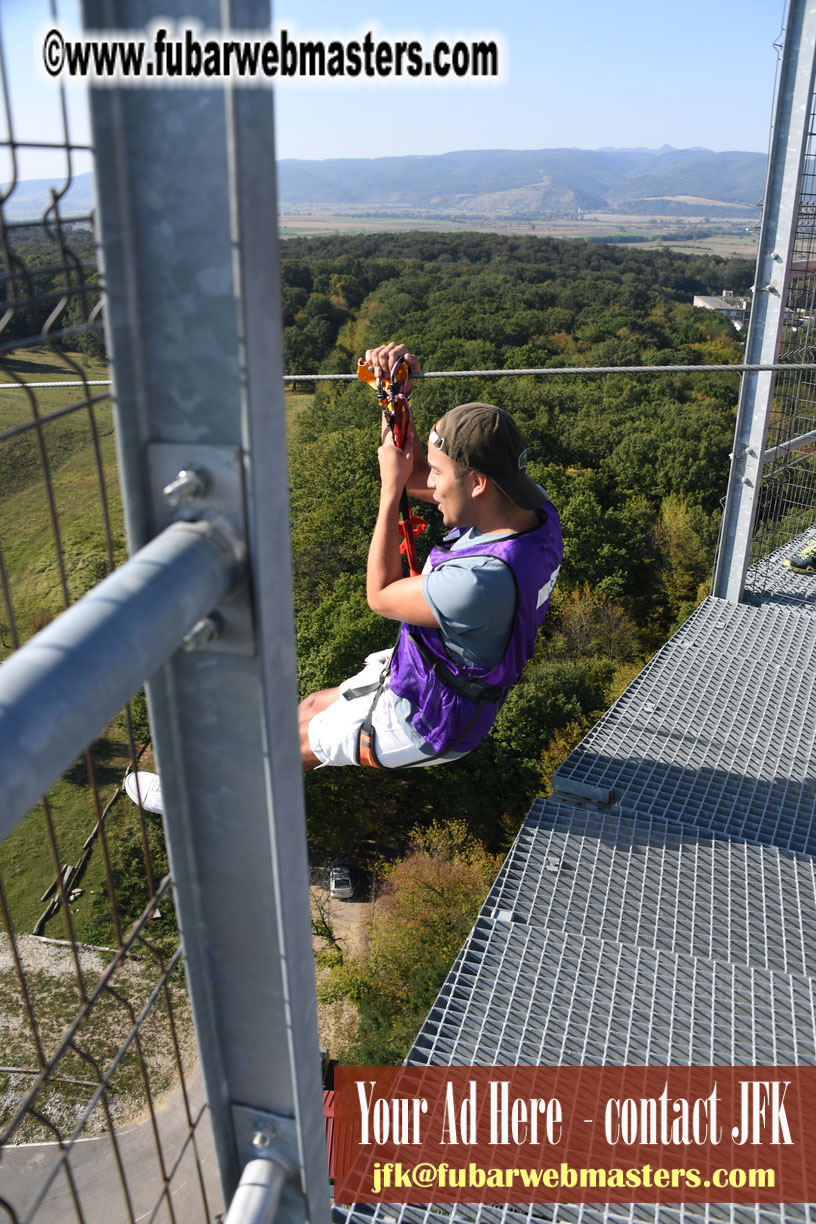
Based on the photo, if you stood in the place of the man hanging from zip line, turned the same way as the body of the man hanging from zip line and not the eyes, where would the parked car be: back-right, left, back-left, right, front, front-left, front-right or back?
right

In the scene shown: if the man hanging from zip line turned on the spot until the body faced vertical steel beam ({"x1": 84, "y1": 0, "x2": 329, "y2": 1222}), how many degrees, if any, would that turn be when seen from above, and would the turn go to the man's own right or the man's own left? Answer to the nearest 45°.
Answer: approximately 90° to the man's own left

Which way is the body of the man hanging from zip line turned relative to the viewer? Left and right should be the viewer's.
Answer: facing to the left of the viewer

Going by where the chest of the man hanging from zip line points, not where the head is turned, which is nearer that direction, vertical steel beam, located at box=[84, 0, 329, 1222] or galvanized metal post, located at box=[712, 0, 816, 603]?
the vertical steel beam
